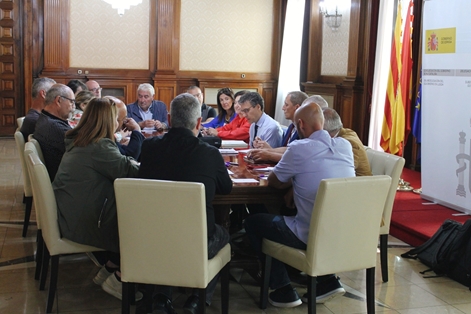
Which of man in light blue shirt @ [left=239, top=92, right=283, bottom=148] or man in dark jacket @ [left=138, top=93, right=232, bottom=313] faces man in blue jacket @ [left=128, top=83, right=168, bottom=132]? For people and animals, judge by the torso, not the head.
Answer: the man in dark jacket

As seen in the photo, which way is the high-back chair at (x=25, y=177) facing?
to the viewer's right

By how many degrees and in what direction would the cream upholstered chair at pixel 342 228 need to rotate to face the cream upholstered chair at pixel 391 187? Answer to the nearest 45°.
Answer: approximately 45° to its right

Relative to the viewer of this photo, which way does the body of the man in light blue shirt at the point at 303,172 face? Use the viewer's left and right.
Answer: facing away from the viewer and to the left of the viewer

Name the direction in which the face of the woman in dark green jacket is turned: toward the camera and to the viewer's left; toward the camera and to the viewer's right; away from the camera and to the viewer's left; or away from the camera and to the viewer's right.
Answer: away from the camera and to the viewer's right

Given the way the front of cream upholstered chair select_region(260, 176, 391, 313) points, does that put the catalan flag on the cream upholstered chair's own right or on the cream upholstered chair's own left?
on the cream upholstered chair's own right

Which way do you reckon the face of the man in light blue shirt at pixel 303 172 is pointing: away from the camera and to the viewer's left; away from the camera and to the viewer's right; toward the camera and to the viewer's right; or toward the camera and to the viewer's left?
away from the camera and to the viewer's left

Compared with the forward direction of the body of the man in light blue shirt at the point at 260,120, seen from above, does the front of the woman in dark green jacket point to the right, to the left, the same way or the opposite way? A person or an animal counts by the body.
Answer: the opposite way

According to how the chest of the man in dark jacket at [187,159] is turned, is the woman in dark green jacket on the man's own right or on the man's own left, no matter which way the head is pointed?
on the man's own left

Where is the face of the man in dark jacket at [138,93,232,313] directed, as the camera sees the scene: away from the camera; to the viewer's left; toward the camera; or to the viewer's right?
away from the camera
